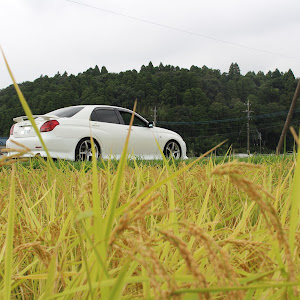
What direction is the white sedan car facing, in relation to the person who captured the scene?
facing away from the viewer and to the right of the viewer
